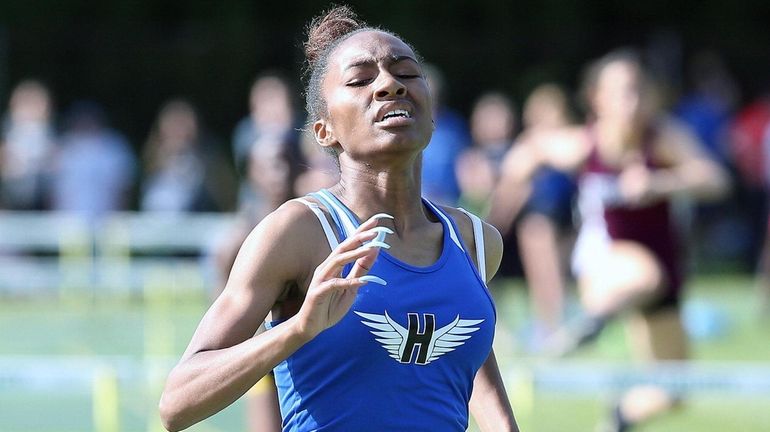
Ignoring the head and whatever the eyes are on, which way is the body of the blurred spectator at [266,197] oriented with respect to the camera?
toward the camera

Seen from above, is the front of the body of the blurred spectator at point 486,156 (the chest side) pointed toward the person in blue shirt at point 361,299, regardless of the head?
yes

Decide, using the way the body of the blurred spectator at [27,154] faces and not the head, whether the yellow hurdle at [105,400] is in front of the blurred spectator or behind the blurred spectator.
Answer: in front

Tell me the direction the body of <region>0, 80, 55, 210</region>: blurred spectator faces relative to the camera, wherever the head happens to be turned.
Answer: toward the camera

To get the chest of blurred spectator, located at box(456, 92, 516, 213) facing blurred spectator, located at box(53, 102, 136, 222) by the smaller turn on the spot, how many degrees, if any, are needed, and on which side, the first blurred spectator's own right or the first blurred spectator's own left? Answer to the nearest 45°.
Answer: approximately 90° to the first blurred spectator's own right

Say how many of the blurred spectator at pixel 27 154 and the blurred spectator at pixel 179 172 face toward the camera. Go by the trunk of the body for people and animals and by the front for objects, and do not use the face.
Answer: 2

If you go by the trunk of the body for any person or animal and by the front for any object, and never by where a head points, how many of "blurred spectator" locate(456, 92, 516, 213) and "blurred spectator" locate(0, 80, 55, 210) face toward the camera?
2

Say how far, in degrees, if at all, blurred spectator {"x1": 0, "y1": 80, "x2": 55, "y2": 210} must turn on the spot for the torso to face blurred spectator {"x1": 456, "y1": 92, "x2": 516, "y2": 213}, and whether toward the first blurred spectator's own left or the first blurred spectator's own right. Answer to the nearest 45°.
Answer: approximately 45° to the first blurred spectator's own left

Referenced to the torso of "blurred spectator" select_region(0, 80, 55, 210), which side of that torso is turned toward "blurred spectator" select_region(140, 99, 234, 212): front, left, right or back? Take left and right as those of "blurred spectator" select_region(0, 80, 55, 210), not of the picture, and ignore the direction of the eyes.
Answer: left

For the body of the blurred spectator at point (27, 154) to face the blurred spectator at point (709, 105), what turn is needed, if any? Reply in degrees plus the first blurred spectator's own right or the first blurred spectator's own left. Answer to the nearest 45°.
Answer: approximately 90° to the first blurred spectator's own left

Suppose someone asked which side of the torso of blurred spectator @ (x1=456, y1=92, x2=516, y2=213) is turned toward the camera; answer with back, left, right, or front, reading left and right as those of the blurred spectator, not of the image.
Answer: front

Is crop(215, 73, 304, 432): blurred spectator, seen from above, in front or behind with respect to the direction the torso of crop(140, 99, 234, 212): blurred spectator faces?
in front
